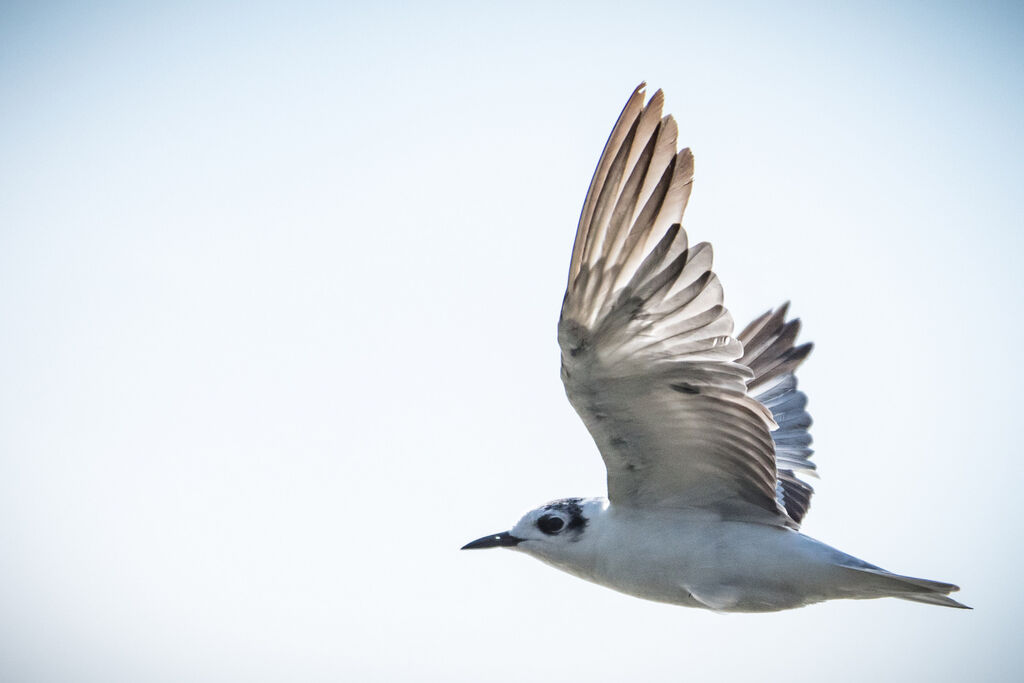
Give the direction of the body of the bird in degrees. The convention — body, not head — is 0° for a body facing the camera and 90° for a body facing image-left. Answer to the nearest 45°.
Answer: approximately 90°
